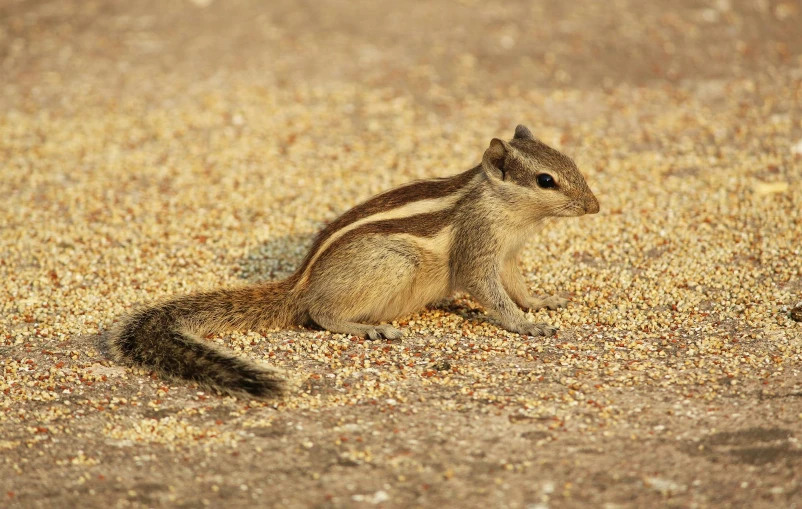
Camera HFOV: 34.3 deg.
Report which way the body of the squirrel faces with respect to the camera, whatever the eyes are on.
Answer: to the viewer's right
